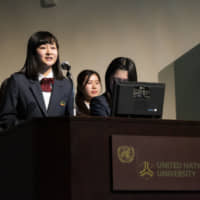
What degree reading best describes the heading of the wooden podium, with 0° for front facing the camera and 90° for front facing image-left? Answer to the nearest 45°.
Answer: approximately 0°
